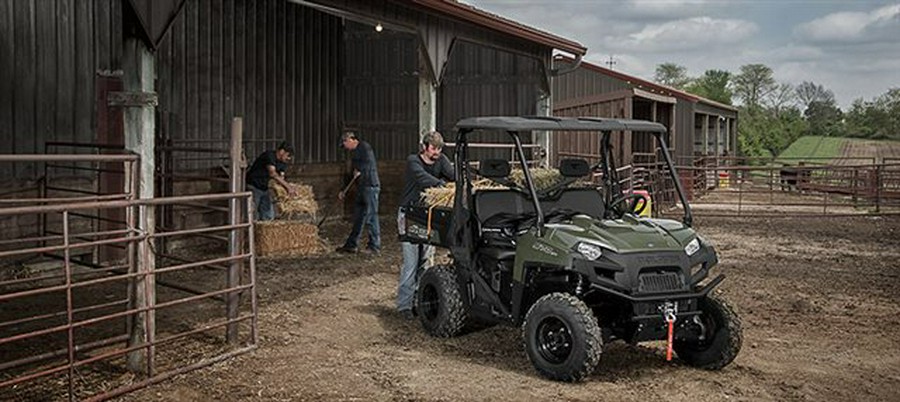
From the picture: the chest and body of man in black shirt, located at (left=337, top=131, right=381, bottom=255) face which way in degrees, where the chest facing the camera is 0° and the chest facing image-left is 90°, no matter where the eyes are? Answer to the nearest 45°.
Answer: approximately 90°

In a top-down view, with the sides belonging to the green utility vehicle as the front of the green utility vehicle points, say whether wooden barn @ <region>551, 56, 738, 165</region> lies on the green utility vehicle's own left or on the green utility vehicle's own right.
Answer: on the green utility vehicle's own left

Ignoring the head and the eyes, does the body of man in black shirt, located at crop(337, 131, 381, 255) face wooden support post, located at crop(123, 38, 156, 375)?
no

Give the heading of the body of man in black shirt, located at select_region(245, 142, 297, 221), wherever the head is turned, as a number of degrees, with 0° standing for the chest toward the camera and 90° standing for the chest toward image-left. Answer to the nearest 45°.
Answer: approximately 270°

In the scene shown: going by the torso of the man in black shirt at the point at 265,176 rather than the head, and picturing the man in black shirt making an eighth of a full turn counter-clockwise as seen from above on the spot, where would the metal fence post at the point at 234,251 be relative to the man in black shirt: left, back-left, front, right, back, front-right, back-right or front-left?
back-right

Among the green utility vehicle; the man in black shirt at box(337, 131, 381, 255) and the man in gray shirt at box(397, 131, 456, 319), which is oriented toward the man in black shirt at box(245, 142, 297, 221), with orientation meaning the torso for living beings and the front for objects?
the man in black shirt at box(337, 131, 381, 255)

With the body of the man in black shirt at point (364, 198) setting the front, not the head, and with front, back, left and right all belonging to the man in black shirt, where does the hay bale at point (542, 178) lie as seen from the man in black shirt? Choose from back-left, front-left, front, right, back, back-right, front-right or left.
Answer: back-left

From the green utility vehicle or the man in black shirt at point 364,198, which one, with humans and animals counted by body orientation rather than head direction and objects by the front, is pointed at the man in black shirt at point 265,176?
the man in black shirt at point 364,198

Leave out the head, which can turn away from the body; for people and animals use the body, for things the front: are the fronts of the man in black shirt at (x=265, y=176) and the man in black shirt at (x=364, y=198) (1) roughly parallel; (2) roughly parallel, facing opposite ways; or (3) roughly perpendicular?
roughly parallel, facing opposite ways

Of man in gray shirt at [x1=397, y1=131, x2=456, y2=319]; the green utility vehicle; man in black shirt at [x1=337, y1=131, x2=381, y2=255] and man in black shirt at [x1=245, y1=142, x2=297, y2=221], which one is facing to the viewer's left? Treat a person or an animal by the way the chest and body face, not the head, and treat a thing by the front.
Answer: man in black shirt at [x1=337, y1=131, x2=381, y2=255]

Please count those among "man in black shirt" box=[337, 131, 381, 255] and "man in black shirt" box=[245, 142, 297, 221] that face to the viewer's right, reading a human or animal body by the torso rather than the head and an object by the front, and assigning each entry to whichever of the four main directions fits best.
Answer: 1

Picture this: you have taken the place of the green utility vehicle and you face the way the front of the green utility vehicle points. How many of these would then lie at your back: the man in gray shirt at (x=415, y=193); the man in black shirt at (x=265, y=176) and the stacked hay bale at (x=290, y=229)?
3

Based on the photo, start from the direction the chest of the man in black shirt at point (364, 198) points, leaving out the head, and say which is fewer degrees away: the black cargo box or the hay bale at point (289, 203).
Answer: the hay bale

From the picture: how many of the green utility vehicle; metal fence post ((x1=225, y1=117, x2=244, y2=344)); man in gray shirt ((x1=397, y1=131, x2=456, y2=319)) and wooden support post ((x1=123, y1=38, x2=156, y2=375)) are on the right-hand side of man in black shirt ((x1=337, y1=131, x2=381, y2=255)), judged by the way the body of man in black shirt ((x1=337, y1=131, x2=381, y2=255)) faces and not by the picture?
0

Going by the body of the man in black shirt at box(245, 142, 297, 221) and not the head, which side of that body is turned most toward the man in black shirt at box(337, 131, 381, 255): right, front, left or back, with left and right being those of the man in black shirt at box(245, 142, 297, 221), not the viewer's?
front
